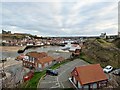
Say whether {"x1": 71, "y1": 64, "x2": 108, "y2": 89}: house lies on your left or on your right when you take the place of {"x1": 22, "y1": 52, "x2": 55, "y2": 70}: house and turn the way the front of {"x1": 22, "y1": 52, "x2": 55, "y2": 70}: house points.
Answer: on your left

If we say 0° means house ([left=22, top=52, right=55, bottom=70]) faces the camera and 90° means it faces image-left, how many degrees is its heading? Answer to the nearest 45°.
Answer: approximately 45°
